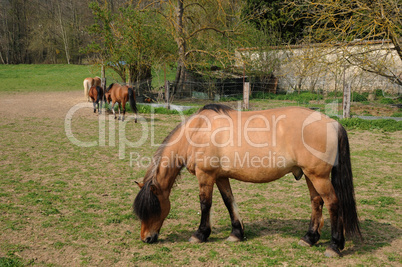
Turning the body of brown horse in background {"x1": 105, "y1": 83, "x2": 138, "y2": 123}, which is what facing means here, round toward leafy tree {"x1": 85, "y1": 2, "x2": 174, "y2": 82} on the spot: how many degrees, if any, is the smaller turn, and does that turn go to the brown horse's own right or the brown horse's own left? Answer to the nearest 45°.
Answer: approximately 45° to the brown horse's own right

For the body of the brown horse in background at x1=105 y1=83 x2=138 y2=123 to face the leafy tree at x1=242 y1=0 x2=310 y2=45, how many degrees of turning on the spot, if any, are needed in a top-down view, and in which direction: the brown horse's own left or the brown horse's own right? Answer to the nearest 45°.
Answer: approximately 90° to the brown horse's own right

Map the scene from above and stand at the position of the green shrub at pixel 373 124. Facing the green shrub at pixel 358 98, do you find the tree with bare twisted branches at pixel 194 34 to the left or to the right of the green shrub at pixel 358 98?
left

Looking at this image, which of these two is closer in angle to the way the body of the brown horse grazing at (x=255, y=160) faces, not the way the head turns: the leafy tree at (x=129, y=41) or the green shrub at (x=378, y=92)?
the leafy tree

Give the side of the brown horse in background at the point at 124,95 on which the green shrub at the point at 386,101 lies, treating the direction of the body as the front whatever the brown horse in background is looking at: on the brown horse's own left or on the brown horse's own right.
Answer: on the brown horse's own right

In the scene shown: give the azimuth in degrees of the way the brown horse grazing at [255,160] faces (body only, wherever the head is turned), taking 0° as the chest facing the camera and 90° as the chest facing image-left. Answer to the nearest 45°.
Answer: approximately 90°

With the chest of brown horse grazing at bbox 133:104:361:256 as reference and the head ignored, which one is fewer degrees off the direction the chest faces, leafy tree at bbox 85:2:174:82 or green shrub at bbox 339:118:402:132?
the leafy tree

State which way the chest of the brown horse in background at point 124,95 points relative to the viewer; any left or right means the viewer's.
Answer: facing away from the viewer and to the left of the viewer

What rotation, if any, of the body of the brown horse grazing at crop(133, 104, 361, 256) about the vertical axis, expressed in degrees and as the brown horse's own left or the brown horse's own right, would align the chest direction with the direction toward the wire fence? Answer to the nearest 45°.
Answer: approximately 90° to the brown horse's own right
